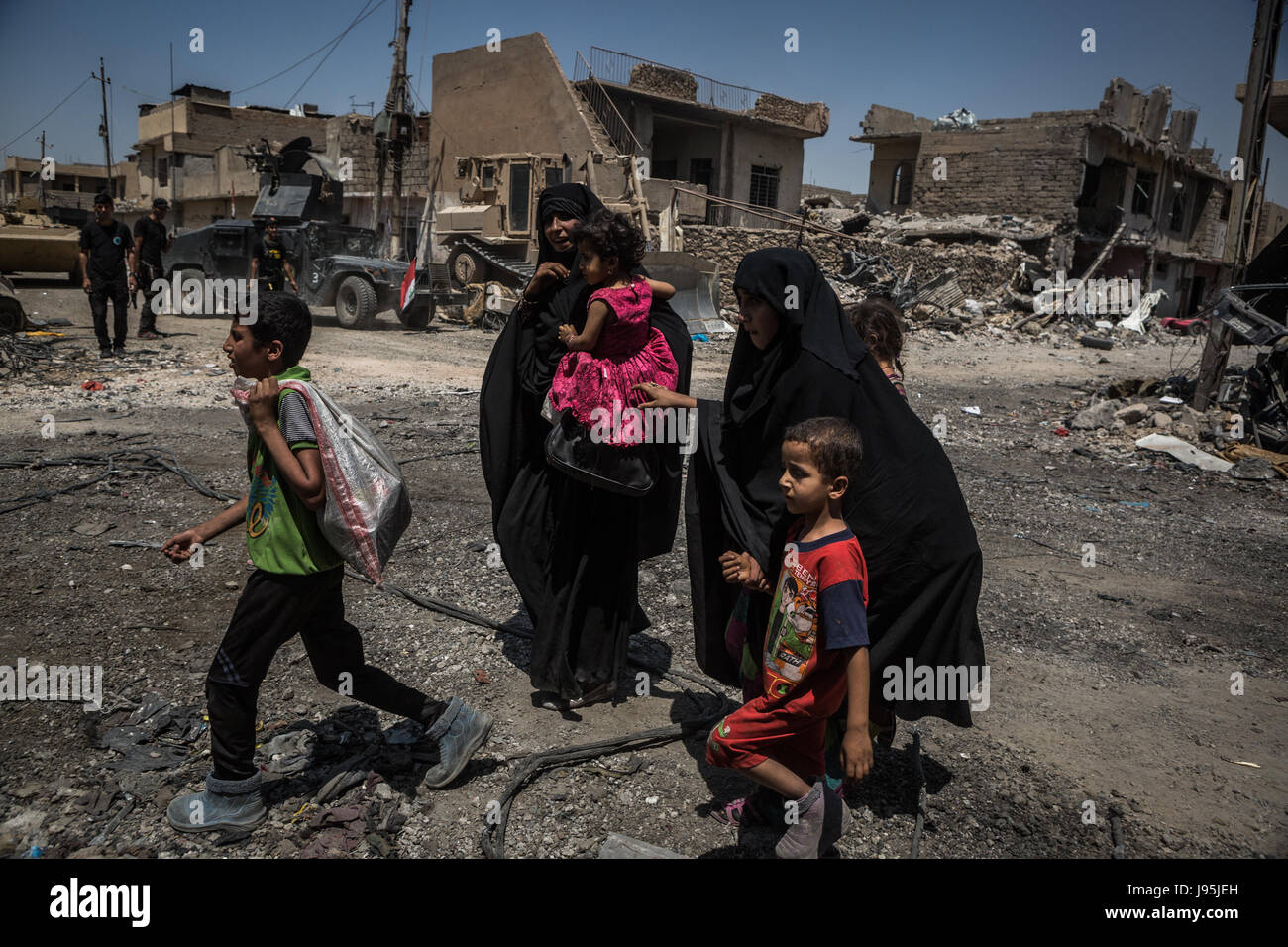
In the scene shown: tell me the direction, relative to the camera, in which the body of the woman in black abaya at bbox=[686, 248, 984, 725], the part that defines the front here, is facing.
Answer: to the viewer's left

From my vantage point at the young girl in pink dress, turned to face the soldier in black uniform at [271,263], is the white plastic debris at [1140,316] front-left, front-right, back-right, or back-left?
front-right

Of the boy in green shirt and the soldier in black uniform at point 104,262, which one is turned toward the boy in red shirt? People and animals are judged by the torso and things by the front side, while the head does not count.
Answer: the soldier in black uniform

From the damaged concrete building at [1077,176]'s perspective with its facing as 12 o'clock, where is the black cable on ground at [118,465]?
The black cable on ground is roughly at 2 o'clock from the damaged concrete building.

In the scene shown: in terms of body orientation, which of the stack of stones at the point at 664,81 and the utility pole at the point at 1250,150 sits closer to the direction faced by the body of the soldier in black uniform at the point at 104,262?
the utility pole

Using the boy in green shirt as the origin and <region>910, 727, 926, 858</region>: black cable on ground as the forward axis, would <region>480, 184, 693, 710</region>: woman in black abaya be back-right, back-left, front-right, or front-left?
front-left

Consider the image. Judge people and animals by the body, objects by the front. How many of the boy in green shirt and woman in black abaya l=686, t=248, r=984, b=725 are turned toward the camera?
0

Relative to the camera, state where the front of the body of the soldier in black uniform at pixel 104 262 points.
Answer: toward the camera

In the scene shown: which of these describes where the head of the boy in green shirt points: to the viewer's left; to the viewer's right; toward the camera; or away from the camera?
to the viewer's left

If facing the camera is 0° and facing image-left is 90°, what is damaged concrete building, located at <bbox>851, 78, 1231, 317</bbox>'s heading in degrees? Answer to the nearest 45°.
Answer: approximately 315°

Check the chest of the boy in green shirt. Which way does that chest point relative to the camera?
to the viewer's left

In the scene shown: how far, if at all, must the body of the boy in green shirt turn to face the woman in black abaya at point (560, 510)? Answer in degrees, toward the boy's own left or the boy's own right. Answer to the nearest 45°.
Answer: approximately 135° to the boy's own right

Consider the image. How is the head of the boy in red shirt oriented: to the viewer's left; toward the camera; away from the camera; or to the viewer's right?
to the viewer's left

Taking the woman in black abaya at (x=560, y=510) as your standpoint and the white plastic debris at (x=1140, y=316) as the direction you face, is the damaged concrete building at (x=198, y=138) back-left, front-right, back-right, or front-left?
front-left

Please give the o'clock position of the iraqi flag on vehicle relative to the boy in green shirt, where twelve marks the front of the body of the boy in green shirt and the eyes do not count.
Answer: The iraqi flag on vehicle is roughly at 3 o'clock from the boy in green shirt.

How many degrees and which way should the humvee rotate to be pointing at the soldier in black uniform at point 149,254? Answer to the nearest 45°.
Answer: approximately 90° to its right

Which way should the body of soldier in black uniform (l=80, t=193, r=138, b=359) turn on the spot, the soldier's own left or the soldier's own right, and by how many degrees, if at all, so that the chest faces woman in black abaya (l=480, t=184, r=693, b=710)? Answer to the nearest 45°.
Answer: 0° — they already face them
